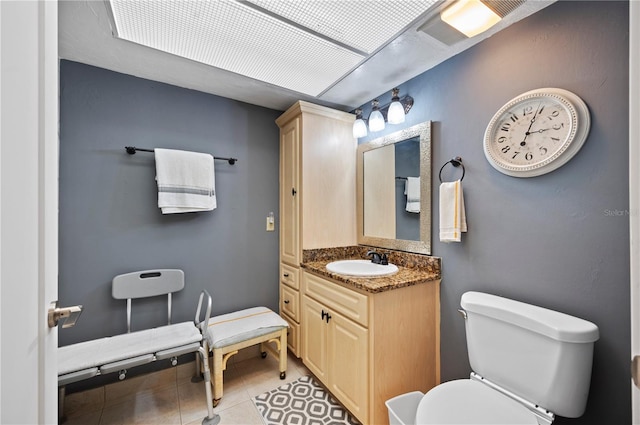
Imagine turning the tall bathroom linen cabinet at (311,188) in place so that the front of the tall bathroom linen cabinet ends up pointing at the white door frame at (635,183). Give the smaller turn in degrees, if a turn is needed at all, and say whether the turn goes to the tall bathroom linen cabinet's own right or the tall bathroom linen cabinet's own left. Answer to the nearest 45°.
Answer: approximately 45° to the tall bathroom linen cabinet's own left

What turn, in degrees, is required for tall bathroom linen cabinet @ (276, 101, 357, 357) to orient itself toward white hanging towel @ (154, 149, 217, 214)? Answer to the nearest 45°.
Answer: approximately 45° to its right

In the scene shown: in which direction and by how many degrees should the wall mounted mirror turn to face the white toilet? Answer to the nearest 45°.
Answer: approximately 90° to its left

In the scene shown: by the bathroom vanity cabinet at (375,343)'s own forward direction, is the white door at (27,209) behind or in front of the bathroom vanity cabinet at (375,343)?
in front

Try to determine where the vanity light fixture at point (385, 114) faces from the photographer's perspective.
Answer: facing the viewer and to the left of the viewer

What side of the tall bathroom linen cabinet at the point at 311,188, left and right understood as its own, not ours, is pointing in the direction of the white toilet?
left

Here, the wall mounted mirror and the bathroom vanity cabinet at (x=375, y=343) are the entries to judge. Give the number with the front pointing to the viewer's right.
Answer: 0

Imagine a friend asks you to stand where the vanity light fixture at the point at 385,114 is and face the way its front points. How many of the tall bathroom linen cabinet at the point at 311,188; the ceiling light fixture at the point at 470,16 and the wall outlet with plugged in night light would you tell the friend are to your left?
1
